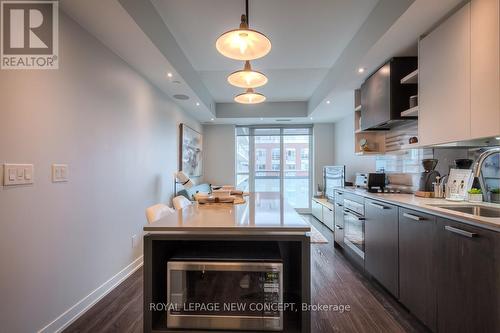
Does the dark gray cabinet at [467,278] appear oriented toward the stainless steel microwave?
yes

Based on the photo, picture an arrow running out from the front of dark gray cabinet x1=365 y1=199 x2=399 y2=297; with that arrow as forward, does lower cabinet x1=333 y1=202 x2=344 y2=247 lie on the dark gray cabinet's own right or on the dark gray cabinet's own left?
on the dark gray cabinet's own right

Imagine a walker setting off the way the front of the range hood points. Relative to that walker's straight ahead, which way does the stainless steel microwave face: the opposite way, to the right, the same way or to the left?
to the left

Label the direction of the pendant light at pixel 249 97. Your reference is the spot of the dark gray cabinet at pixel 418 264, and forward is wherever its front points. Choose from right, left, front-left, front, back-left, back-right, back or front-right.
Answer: front-right

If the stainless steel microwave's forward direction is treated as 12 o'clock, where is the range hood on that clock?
The range hood is roughly at 8 o'clock from the stainless steel microwave.

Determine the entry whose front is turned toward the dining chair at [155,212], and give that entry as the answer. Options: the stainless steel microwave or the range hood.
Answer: the range hood

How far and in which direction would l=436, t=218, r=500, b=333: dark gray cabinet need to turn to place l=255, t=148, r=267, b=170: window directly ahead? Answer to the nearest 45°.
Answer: approximately 90° to its right

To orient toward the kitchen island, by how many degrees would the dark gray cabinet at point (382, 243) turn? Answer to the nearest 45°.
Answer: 0° — it already faces it

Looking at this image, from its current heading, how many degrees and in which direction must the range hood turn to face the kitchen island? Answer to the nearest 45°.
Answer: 0° — it already faces it

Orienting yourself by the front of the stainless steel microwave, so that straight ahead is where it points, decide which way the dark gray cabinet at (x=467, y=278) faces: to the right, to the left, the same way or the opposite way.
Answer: to the right

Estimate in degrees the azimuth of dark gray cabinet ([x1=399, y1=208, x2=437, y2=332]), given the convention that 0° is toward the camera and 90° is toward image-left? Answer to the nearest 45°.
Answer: approximately 45°

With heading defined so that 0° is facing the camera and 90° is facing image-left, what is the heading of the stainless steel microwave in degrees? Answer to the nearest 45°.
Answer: approximately 0°

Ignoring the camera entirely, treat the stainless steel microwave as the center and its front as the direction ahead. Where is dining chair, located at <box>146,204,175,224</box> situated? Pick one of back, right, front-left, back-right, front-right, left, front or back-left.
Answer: back-right
